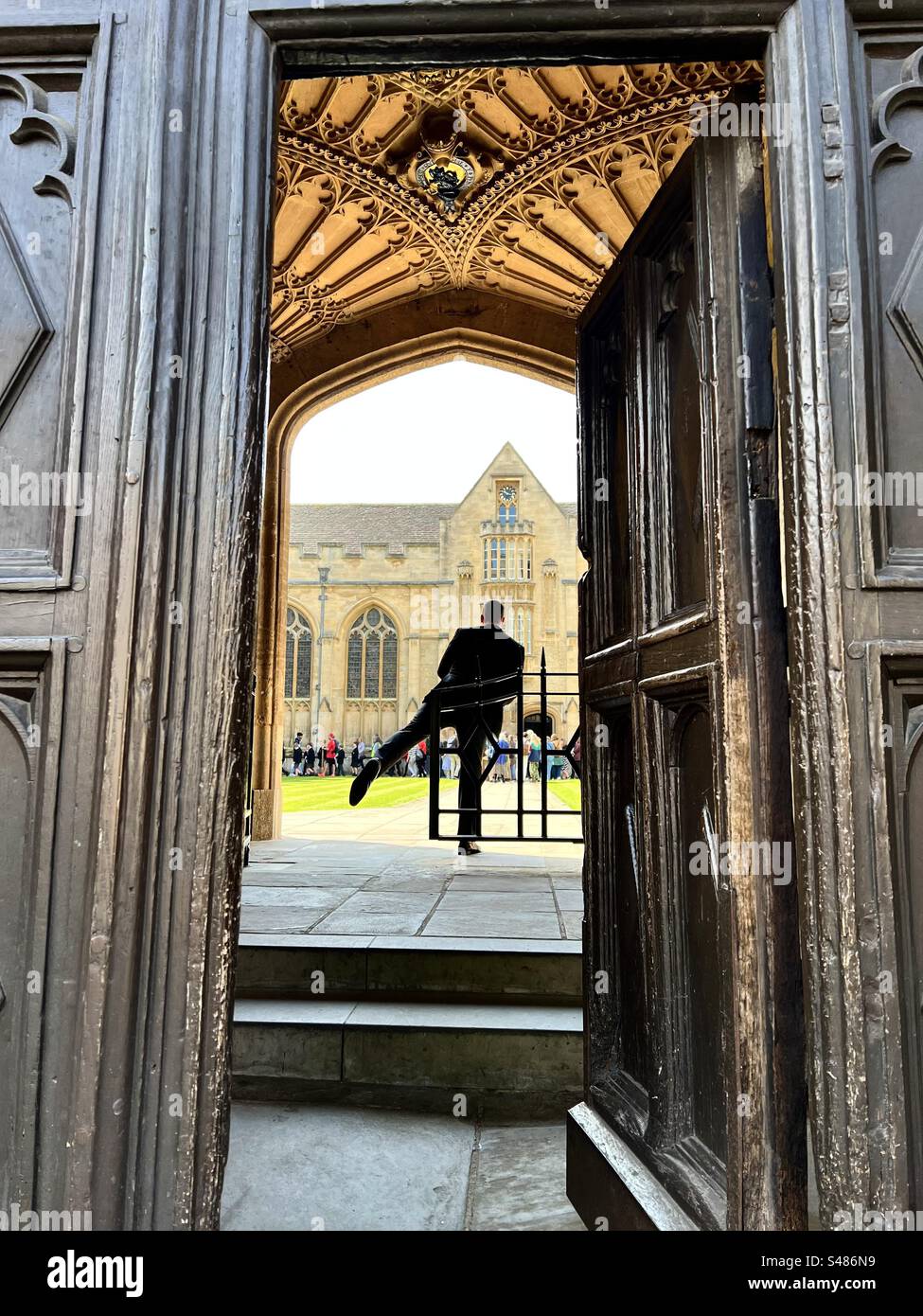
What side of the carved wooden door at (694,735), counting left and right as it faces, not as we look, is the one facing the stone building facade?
right

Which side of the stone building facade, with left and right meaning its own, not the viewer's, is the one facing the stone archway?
front

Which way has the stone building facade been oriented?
toward the camera

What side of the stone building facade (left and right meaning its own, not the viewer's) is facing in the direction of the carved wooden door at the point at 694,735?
front

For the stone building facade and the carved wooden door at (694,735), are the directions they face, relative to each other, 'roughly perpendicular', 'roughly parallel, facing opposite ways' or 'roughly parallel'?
roughly perpendicular

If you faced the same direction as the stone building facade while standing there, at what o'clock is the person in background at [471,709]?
The person in background is roughly at 12 o'clock from the stone building facade.

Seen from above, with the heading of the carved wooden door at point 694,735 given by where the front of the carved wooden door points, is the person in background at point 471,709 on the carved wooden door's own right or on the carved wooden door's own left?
on the carved wooden door's own right

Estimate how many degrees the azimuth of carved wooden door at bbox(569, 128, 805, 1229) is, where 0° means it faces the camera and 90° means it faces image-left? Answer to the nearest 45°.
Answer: approximately 90°

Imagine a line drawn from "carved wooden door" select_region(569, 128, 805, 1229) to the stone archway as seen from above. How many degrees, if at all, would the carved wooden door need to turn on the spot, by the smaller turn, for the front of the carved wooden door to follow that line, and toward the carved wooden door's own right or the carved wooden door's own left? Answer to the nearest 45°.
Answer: approximately 45° to the carved wooden door's own right

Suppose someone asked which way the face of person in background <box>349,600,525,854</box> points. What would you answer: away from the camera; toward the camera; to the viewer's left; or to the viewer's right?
away from the camera
